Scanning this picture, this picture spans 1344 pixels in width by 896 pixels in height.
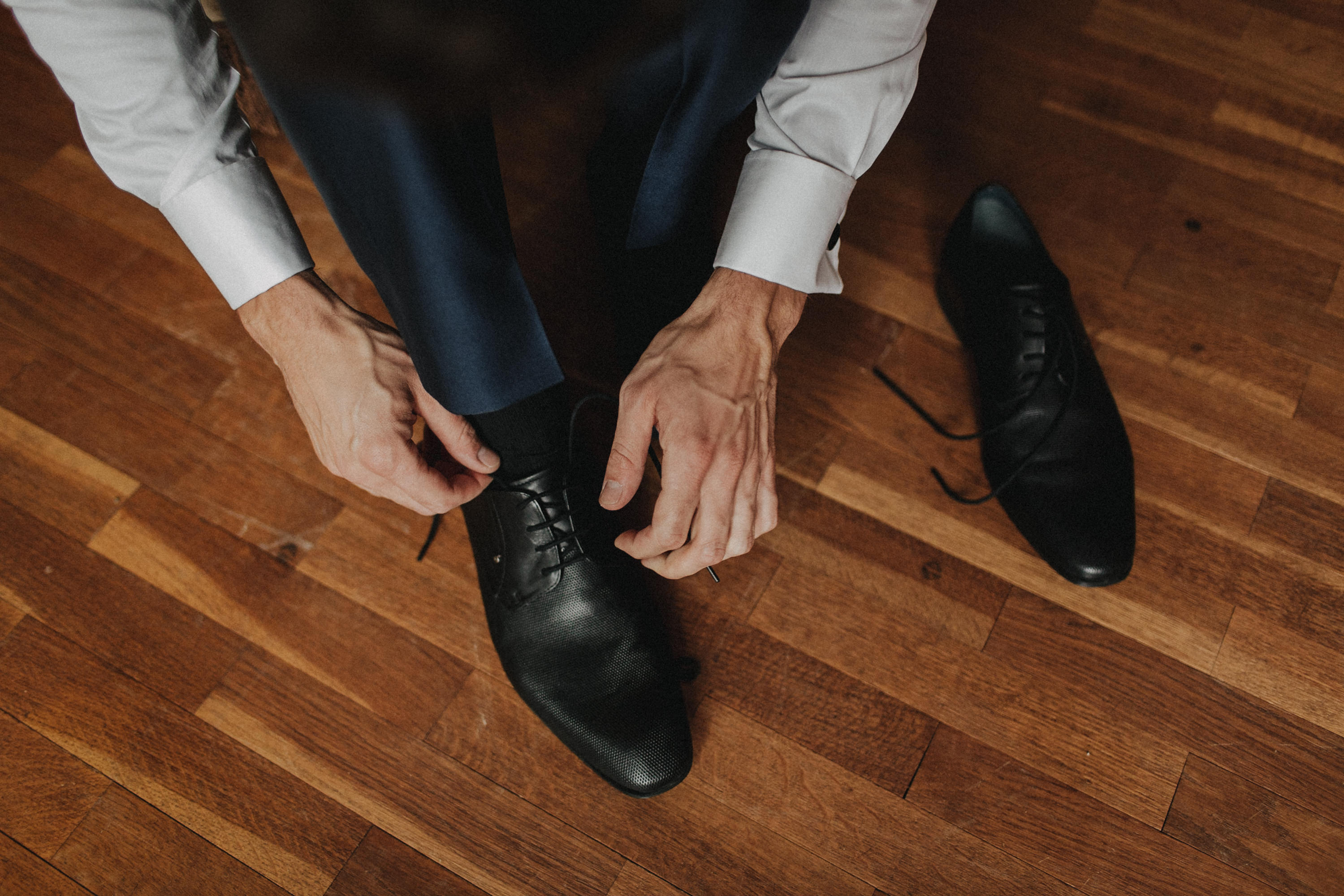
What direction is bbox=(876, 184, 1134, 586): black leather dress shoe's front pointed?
toward the camera
